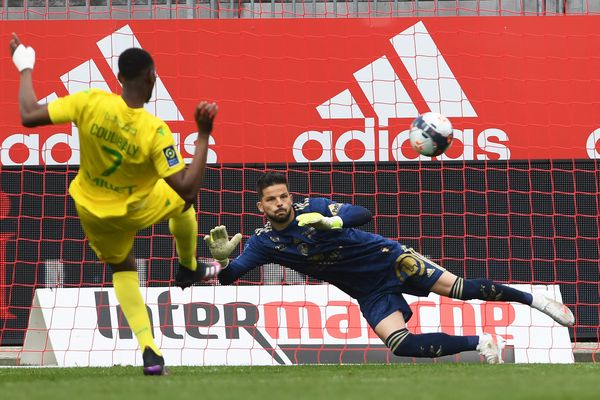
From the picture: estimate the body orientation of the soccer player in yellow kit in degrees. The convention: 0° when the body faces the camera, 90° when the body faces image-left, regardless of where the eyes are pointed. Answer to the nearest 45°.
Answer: approximately 225°

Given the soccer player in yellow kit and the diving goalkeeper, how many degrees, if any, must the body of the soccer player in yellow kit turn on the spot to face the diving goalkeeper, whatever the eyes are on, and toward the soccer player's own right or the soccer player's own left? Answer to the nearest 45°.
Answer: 0° — they already face them
